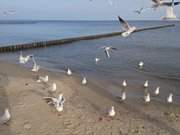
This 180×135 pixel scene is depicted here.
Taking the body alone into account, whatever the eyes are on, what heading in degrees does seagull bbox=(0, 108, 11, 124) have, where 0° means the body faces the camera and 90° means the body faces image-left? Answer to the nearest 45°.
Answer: approximately 270°
